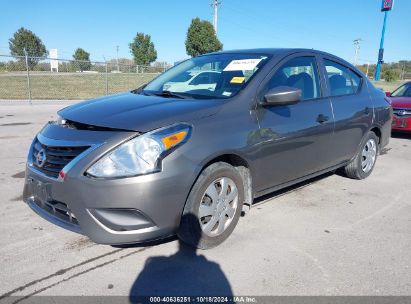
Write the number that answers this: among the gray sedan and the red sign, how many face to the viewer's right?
0

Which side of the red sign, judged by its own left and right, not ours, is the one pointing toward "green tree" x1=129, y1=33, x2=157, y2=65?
right

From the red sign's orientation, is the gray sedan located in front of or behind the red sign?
in front

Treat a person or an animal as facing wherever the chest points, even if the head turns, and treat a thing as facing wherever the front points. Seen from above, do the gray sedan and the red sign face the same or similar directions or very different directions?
same or similar directions

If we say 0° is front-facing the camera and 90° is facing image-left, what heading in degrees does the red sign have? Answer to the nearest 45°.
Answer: approximately 0°

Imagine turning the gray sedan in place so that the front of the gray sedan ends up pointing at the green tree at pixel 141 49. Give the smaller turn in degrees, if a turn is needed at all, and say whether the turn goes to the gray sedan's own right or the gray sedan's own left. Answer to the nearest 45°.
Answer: approximately 135° to the gray sedan's own right

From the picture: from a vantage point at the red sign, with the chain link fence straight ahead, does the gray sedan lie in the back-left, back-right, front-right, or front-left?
front-left

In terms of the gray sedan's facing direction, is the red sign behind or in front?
behind

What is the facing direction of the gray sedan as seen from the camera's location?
facing the viewer and to the left of the viewer

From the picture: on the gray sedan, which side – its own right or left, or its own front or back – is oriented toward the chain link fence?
right

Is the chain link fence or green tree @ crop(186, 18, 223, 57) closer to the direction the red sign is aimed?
the chain link fence
